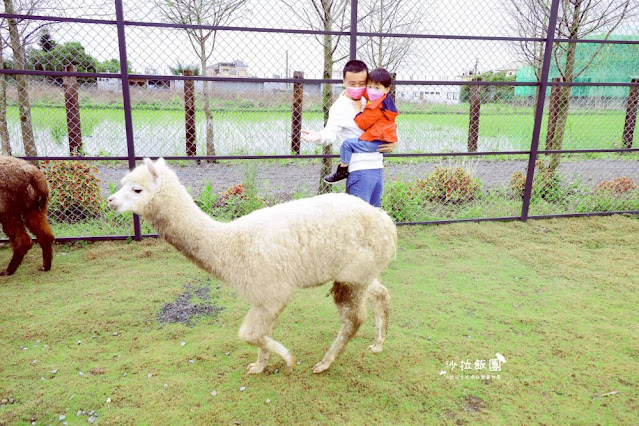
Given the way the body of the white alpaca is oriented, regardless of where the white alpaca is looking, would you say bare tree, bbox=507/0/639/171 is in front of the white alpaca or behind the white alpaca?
behind

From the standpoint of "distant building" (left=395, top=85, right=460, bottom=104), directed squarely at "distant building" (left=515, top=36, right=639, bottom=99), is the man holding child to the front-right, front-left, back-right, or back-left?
back-right

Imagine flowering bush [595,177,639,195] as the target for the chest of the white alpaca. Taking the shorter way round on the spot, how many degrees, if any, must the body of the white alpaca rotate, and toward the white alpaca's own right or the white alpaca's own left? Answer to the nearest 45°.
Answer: approximately 135° to the white alpaca's own right

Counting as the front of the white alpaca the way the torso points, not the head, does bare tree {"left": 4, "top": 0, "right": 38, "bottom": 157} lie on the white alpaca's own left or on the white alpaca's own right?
on the white alpaca's own right

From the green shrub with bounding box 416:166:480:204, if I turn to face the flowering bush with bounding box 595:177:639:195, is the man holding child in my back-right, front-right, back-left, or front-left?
back-right

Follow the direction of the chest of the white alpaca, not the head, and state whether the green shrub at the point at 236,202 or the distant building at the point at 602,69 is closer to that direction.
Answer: the green shrub

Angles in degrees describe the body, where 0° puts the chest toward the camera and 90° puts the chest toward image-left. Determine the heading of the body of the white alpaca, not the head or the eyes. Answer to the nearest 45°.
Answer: approximately 90°

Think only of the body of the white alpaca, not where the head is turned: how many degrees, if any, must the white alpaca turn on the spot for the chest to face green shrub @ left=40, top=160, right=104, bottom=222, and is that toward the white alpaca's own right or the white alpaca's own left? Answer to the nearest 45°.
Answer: approximately 45° to the white alpaca's own right

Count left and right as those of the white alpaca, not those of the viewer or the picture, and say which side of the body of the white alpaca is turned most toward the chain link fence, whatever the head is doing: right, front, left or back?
right
